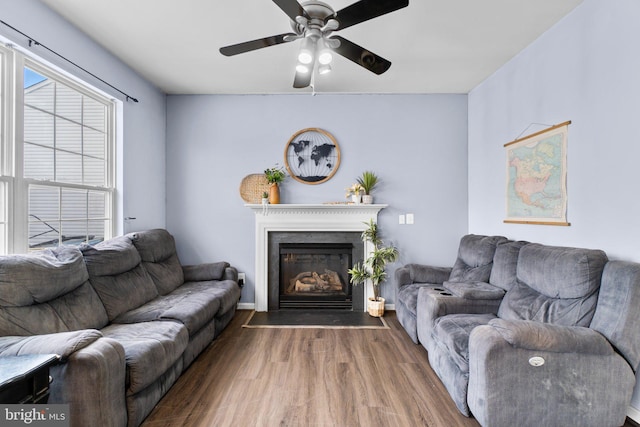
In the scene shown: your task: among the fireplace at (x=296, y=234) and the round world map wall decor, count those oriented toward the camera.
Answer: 2

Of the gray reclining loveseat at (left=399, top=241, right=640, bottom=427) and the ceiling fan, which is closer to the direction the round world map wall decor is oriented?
the ceiling fan

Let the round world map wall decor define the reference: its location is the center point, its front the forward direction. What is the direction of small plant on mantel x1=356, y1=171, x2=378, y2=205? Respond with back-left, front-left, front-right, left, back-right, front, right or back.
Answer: left

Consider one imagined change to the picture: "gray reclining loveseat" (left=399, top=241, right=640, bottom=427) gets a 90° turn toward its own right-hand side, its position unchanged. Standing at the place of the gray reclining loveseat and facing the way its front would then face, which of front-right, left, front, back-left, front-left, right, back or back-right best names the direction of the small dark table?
left

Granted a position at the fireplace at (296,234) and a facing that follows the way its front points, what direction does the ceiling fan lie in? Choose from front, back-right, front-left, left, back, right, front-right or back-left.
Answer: front

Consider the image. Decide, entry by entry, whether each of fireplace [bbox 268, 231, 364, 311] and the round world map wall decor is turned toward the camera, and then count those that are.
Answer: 2

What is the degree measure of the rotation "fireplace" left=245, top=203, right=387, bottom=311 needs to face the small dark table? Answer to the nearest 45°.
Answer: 0° — it already faces it

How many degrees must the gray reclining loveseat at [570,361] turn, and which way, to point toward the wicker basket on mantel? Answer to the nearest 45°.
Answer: approximately 45° to its right

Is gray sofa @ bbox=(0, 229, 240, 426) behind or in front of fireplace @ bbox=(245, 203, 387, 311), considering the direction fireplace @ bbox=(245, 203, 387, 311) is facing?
in front

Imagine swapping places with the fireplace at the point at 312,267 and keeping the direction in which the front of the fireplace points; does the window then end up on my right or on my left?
on my right

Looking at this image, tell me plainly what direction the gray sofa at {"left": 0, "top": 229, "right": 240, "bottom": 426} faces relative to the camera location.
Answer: facing the viewer and to the right of the viewer

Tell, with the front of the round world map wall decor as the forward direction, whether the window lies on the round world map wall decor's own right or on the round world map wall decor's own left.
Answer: on the round world map wall decor's own right

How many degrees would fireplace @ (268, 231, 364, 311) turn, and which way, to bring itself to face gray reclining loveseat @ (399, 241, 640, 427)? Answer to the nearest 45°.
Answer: approximately 45° to its left

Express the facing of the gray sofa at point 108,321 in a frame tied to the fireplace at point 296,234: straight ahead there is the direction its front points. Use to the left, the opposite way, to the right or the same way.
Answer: to the left

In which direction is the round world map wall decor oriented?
toward the camera

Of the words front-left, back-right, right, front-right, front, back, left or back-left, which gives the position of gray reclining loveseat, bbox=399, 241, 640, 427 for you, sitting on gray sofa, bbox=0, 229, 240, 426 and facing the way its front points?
front

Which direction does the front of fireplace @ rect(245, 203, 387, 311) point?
toward the camera
